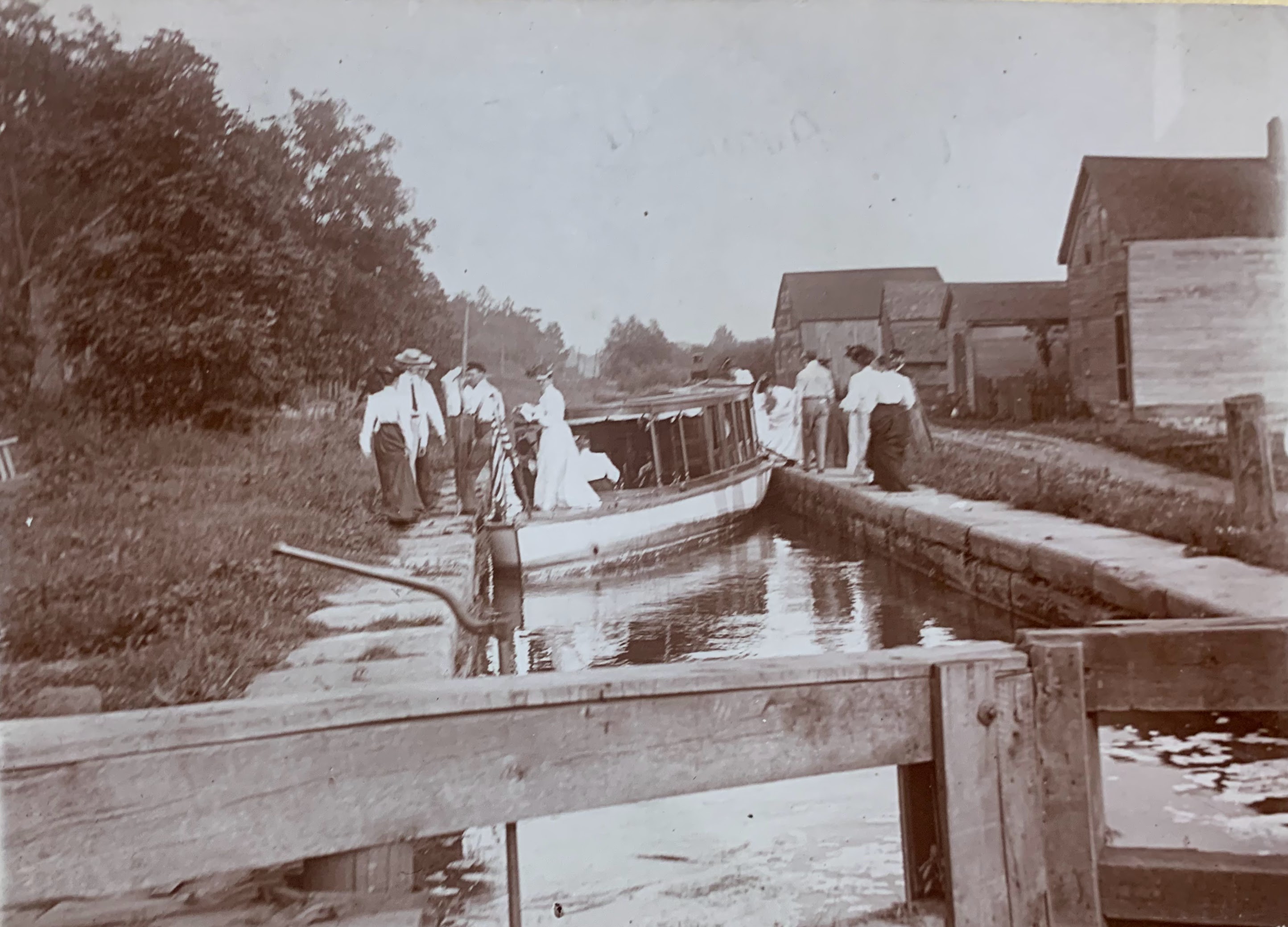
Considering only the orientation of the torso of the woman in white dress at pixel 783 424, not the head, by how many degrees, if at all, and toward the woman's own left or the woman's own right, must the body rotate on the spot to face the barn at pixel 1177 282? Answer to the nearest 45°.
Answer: approximately 180°

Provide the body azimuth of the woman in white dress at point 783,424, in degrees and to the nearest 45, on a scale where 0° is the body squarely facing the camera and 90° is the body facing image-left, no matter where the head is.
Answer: approximately 90°

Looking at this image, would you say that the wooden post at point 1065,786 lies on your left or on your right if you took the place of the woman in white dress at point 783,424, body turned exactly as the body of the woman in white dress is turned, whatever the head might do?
on your left
